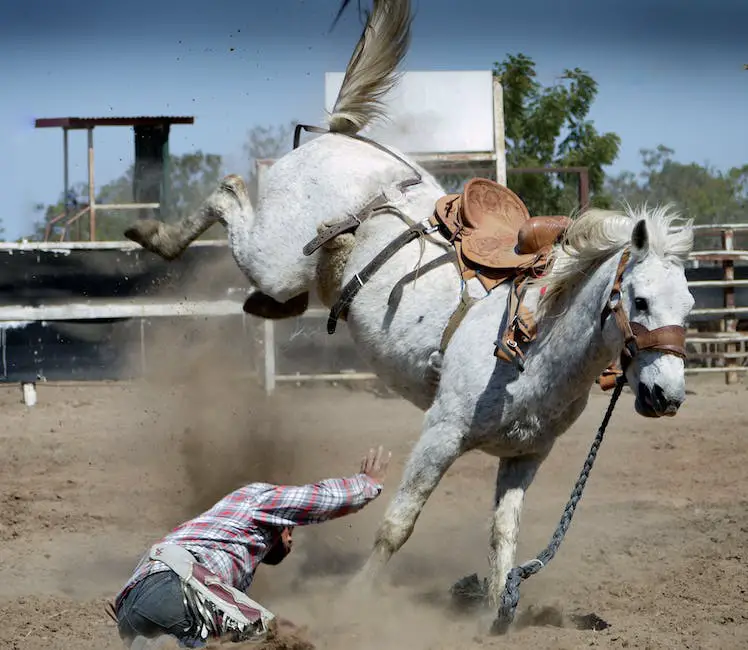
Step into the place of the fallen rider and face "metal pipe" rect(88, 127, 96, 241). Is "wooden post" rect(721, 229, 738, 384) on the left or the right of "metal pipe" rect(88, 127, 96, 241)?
right

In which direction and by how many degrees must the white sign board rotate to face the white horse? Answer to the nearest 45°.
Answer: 0° — it already faces it

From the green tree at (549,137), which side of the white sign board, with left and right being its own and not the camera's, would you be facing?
back

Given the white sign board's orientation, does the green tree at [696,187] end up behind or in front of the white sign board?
behind

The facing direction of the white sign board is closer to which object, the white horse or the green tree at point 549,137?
the white horse

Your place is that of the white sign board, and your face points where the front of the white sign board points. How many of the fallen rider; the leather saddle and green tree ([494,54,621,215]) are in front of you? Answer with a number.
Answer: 2

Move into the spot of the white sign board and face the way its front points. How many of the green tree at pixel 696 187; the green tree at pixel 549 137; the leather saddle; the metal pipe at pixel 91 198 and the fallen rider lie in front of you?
2

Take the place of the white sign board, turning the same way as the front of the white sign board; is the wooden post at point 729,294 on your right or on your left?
on your left

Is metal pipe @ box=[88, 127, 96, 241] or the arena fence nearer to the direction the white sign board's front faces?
the arena fence

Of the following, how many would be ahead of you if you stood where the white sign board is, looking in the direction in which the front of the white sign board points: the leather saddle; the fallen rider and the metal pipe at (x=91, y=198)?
2

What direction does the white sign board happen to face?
toward the camera

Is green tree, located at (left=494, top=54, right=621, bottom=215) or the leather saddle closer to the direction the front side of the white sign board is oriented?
the leather saddle

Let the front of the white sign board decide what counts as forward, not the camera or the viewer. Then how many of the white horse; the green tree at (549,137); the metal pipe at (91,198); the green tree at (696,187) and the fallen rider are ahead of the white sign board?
2
